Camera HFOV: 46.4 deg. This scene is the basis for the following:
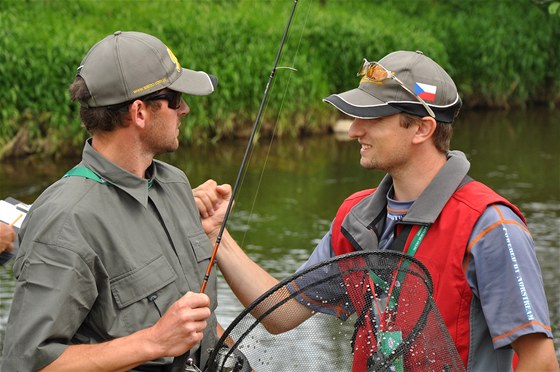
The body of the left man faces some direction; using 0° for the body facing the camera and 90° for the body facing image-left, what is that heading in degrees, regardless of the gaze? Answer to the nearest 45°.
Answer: approximately 315°

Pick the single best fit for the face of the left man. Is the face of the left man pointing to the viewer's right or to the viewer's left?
to the viewer's right
